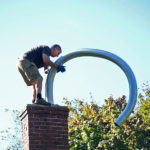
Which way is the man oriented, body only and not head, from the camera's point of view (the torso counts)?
to the viewer's right
